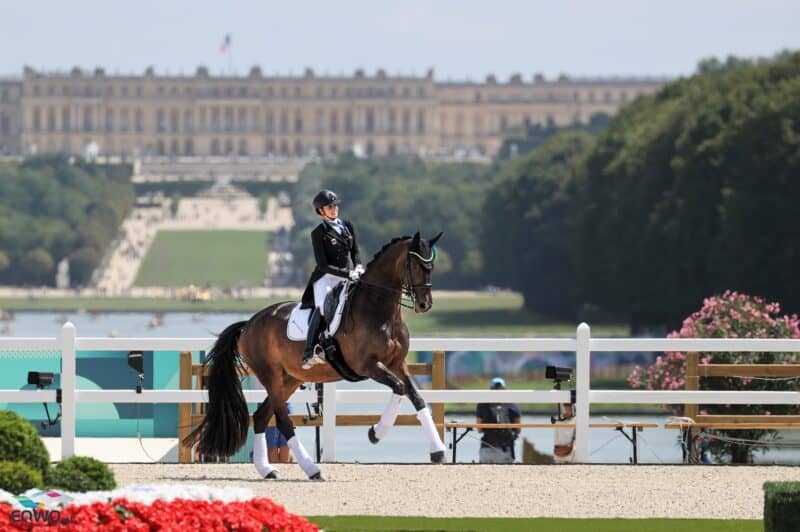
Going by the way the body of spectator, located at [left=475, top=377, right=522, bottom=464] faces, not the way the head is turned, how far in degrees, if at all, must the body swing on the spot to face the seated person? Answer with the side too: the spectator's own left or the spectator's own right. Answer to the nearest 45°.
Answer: approximately 90° to the spectator's own left

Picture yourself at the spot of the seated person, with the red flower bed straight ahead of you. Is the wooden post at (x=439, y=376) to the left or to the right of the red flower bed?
right

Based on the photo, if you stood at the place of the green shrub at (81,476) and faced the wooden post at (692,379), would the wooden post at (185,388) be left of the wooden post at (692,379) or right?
left

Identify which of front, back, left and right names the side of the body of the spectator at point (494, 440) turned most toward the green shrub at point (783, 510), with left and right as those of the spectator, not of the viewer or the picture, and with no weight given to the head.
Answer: front

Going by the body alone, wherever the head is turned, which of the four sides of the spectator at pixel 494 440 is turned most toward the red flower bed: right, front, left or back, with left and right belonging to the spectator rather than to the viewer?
front
